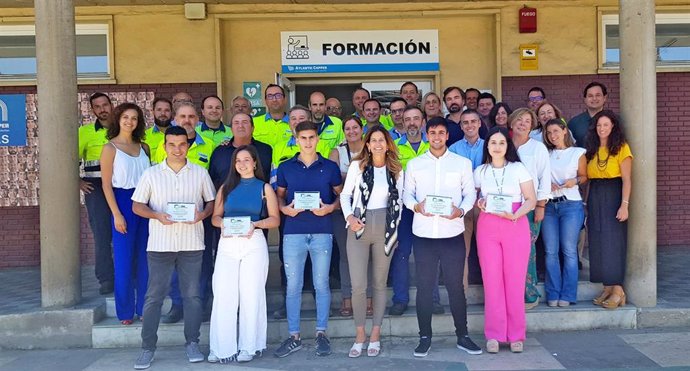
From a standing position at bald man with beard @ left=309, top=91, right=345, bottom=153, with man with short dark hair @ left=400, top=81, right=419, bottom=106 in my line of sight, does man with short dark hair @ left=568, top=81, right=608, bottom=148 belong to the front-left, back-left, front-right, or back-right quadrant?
front-right

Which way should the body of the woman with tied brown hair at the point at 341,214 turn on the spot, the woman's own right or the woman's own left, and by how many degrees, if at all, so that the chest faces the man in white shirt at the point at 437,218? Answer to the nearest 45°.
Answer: approximately 45° to the woman's own left

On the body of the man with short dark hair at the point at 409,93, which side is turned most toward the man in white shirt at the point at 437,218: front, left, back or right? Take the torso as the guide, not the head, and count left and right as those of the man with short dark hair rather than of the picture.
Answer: front

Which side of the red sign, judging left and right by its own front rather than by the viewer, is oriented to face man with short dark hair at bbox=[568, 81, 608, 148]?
front

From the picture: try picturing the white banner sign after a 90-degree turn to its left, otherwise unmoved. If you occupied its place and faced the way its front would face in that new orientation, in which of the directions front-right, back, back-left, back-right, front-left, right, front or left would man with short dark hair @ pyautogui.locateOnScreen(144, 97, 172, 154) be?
back-right

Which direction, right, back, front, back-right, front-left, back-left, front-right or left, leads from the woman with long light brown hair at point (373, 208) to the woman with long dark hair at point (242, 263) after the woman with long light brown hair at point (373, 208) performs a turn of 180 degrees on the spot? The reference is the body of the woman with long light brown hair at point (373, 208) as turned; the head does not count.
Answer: left

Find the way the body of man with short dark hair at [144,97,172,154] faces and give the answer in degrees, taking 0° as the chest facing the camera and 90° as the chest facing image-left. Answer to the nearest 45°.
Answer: approximately 0°

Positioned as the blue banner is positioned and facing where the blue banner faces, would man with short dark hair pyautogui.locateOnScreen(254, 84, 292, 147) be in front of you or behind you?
in front

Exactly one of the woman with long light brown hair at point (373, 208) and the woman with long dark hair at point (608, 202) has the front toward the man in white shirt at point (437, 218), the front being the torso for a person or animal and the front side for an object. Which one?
the woman with long dark hair at point (608, 202)

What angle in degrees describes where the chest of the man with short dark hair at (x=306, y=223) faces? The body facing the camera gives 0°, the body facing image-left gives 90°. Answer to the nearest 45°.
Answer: approximately 0°

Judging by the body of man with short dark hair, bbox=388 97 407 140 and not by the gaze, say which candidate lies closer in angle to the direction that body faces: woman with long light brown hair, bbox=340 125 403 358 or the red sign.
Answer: the woman with long light brown hair

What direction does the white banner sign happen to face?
toward the camera

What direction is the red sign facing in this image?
toward the camera

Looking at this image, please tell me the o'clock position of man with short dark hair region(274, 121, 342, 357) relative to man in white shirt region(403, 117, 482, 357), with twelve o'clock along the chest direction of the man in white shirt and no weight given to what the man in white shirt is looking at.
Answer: The man with short dark hair is roughly at 3 o'clock from the man in white shirt.

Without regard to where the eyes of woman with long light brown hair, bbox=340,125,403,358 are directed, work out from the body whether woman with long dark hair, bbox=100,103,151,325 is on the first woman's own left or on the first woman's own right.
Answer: on the first woman's own right
